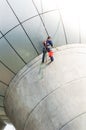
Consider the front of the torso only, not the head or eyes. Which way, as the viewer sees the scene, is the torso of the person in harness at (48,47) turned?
away from the camera
